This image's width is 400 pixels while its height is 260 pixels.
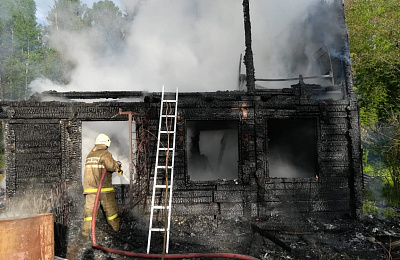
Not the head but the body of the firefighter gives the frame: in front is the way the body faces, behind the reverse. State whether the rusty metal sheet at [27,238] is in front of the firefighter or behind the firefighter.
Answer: behind

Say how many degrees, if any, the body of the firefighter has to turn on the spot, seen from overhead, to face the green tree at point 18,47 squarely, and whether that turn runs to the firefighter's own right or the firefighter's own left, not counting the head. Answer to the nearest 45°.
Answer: approximately 45° to the firefighter's own left

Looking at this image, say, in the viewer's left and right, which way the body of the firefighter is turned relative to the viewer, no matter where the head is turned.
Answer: facing away from the viewer and to the right of the viewer

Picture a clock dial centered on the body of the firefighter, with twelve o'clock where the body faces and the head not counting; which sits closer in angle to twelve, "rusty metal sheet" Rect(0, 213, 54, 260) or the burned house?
the burned house
